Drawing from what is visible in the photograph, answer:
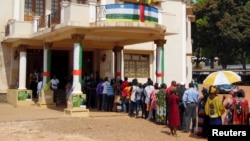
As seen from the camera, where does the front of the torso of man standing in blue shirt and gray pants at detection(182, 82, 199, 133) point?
away from the camera

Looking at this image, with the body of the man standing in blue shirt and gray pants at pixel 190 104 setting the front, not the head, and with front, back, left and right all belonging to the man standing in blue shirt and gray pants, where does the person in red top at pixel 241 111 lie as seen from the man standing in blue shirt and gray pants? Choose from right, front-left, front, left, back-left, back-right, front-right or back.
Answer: back-right
